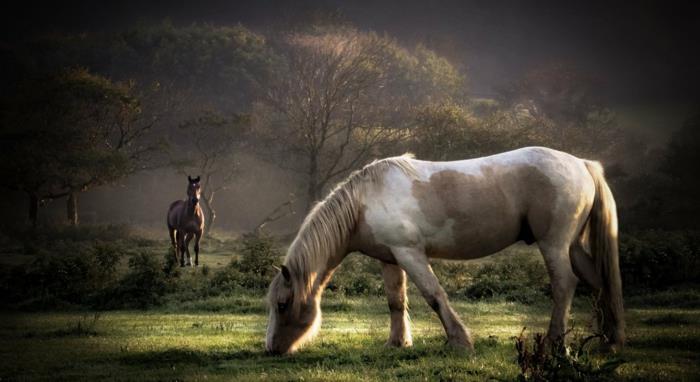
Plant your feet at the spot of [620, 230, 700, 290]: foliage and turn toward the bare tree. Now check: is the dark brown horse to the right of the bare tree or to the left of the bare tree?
left

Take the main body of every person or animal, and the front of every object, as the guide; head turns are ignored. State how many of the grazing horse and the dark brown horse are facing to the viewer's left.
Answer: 1

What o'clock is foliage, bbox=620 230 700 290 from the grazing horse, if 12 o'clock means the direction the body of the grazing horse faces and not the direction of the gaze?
The foliage is roughly at 4 o'clock from the grazing horse.

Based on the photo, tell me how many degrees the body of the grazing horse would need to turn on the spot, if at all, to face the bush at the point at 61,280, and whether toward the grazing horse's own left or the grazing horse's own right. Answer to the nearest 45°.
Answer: approximately 45° to the grazing horse's own right

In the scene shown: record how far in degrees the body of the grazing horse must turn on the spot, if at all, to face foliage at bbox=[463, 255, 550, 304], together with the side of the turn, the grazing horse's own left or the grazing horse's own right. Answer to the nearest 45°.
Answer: approximately 90° to the grazing horse's own right

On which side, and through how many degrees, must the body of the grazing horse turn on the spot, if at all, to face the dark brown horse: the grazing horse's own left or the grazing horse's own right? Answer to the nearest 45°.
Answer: approximately 45° to the grazing horse's own right

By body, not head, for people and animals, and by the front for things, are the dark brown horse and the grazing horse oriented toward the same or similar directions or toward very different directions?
very different directions

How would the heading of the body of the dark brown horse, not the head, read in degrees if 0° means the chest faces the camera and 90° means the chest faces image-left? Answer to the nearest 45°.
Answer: approximately 315°

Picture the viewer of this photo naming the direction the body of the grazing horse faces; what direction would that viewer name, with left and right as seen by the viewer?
facing to the left of the viewer
